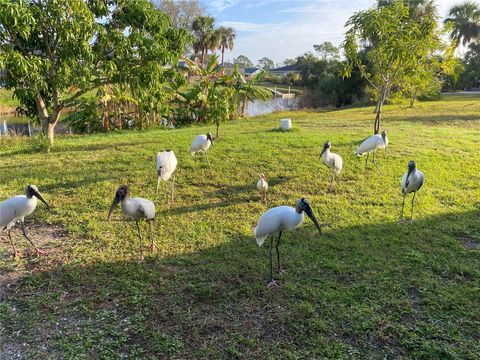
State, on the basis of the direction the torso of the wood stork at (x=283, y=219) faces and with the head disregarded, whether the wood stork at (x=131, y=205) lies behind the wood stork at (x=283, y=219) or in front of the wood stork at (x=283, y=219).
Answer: behind

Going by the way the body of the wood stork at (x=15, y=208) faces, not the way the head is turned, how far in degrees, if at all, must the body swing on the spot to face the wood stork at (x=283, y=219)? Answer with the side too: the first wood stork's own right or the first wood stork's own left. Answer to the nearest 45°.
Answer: approximately 45° to the first wood stork's own right

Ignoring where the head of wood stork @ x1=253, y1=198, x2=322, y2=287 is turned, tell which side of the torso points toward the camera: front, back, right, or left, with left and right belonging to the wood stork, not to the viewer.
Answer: right

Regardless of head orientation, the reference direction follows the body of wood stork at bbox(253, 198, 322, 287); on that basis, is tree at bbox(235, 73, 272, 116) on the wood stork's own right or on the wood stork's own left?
on the wood stork's own left

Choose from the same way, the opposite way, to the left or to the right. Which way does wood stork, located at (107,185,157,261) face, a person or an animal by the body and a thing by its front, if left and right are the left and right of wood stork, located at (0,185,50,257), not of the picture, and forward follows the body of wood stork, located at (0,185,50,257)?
the opposite way

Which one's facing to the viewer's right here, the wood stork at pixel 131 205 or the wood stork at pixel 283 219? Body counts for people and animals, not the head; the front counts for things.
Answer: the wood stork at pixel 283 219

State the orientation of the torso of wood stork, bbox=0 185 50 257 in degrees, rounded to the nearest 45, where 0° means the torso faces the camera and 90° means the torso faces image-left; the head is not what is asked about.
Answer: approximately 270°

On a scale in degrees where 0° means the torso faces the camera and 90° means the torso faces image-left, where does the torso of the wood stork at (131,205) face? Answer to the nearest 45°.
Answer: approximately 90°

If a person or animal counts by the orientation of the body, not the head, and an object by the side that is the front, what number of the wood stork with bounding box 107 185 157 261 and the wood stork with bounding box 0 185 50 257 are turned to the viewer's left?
1

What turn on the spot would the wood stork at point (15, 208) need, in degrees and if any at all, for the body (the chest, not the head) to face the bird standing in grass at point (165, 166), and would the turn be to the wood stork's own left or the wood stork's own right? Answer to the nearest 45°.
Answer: approximately 45° to the wood stork's own left

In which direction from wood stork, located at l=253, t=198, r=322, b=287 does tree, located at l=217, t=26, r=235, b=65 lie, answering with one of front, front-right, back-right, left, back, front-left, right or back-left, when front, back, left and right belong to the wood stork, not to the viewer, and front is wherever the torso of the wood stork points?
left

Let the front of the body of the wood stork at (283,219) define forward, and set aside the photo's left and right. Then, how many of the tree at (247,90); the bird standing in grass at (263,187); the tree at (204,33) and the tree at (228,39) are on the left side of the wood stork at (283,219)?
4

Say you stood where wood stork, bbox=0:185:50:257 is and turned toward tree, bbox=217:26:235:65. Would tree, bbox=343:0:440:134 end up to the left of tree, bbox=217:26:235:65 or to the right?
right

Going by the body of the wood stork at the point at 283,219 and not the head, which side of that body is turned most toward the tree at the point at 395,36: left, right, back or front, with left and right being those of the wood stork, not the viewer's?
left

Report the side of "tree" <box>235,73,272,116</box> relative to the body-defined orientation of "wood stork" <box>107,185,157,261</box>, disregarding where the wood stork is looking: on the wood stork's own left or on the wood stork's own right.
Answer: on the wood stork's own right
